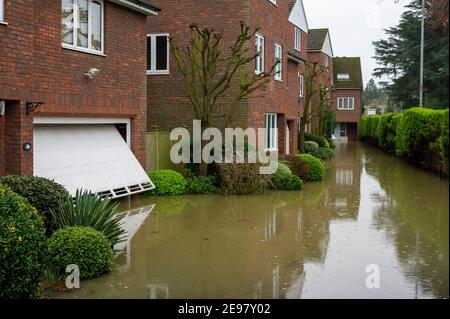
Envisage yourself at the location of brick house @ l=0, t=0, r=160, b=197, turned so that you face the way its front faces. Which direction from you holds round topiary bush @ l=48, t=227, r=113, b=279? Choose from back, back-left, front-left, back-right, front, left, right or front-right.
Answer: front-right

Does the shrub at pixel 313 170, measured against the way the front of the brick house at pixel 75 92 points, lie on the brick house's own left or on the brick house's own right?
on the brick house's own left

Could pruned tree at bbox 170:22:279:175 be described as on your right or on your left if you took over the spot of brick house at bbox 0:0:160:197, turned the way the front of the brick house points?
on your left

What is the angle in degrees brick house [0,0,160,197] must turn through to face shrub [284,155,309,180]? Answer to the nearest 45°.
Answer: approximately 90° to its left

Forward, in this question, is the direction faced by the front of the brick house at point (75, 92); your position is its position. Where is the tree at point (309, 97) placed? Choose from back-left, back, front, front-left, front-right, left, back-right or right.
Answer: left

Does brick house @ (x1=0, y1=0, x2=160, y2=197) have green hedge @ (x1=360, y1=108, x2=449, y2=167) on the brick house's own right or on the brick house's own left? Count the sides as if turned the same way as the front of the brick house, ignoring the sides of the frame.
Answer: on the brick house's own left

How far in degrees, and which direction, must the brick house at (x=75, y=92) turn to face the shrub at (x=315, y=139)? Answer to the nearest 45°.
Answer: approximately 90° to its left

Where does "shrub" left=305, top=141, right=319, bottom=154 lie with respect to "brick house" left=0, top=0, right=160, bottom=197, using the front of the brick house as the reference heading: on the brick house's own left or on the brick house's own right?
on the brick house's own left

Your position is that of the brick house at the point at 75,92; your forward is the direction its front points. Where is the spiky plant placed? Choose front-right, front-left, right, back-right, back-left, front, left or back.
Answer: front-right

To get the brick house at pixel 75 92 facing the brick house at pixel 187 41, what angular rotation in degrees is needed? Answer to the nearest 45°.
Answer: approximately 90° to its left

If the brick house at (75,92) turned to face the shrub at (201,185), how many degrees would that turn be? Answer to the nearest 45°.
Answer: approximately 90° to its left

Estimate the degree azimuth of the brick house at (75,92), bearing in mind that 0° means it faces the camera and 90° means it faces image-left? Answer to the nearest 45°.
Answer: approximately 315°

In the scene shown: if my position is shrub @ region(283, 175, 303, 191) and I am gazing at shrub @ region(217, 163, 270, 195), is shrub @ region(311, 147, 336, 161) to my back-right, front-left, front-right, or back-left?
back-right
